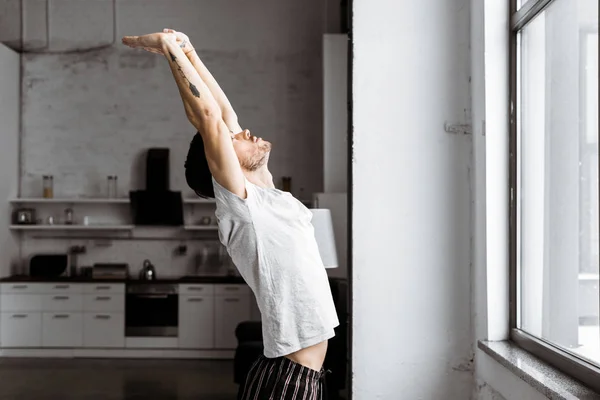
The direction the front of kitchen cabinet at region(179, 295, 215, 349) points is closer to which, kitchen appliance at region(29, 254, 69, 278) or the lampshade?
the lampshade

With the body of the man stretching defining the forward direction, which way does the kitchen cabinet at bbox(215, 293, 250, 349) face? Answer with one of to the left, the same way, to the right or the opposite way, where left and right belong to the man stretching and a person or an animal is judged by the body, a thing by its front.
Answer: to the right

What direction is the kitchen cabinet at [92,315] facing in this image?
toward the camera

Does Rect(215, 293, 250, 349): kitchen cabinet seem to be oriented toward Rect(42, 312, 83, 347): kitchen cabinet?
no

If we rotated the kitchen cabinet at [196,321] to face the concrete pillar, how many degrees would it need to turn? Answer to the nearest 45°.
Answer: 0° — it already faces it

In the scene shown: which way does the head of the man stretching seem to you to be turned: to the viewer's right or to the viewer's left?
to the viewer's right

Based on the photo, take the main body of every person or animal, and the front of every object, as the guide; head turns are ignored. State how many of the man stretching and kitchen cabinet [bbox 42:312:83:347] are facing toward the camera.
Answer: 1

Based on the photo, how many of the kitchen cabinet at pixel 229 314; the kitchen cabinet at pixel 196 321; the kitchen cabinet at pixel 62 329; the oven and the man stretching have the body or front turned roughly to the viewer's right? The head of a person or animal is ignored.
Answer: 1

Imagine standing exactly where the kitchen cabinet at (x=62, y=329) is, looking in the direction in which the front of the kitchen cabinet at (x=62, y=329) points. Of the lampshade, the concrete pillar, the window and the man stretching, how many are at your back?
0

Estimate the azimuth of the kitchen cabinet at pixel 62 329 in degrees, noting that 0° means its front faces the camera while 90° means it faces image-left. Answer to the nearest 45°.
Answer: approximately 0°

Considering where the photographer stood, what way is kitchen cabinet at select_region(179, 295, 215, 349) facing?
facing the viewer

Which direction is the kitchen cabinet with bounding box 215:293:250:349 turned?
toward the camera

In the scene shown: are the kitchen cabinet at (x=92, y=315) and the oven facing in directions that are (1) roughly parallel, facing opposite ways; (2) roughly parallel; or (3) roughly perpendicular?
roughly parallel

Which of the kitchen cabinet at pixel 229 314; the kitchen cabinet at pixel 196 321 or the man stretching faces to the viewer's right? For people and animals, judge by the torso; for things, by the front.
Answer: the man stretching

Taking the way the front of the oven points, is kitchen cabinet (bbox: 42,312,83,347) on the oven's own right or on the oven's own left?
on the oven's own right

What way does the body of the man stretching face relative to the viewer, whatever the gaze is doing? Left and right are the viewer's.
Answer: facing to the right of the viewer

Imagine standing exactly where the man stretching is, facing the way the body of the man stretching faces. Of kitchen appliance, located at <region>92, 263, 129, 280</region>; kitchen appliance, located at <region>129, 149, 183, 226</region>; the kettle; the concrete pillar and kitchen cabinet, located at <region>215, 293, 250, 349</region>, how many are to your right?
0

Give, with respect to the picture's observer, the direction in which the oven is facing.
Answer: facing the viewer
